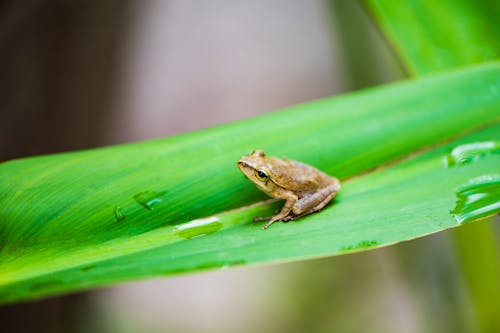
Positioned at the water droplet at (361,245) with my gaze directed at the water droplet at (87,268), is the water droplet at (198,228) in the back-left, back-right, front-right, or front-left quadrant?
front-right

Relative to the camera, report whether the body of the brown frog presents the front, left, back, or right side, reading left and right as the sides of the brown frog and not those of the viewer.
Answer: left
